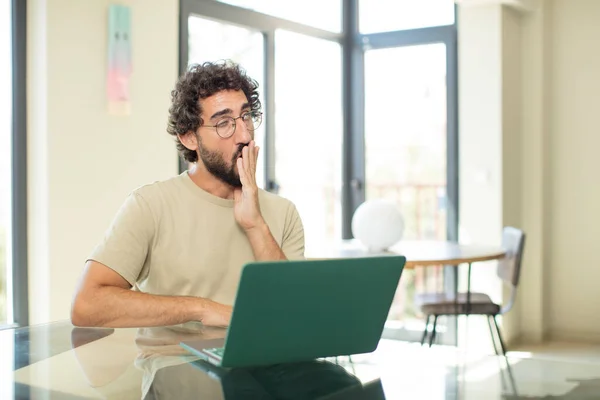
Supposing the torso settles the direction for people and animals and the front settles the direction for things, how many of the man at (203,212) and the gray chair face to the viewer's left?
1

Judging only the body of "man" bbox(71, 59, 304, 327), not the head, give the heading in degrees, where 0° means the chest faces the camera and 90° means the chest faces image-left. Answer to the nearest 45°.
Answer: approximately 315°

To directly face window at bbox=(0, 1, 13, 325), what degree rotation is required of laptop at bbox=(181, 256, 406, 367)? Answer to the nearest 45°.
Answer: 0° — it already faces it

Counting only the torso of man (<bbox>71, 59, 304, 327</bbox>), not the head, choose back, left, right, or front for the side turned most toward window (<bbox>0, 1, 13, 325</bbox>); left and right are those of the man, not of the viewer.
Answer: back

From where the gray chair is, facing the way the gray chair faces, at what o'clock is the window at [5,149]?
The window is roughly at 11 o'clock from the gray chair.

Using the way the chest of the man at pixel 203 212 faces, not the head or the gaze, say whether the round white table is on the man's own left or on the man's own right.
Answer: on the man's own left

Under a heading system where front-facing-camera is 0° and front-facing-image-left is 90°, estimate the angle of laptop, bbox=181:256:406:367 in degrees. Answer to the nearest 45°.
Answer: approximately 135°

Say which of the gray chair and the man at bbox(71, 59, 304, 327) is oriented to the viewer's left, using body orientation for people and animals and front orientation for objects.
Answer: the gray chair

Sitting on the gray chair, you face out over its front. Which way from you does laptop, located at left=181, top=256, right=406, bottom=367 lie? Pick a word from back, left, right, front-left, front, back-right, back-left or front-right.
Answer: left

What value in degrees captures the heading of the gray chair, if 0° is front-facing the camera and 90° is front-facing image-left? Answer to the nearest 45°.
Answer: approximately 90°

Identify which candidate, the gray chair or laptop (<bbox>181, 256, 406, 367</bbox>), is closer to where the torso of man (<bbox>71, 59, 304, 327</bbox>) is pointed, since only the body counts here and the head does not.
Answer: the laptop

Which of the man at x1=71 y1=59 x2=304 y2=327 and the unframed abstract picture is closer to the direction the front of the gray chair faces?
the unframed abstract picture

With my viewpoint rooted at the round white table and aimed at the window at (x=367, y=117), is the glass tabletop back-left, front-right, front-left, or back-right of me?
back-left
